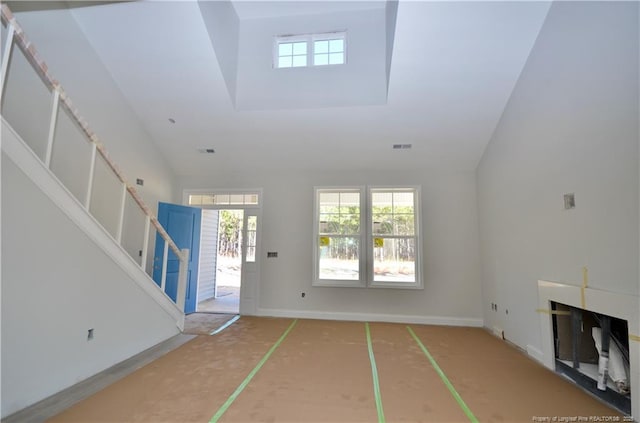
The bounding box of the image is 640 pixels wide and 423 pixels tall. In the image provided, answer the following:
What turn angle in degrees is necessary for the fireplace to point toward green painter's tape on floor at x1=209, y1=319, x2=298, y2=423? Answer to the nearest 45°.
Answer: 0° — it already faces it

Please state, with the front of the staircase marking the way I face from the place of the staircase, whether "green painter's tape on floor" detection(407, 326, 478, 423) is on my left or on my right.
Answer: on my right

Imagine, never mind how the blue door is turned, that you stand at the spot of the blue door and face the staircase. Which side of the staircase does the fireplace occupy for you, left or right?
left

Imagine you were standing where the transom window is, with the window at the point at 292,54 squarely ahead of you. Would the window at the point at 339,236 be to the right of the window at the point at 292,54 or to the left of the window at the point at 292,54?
left

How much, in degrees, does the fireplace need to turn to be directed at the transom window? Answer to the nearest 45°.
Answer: approximately 45° to its right

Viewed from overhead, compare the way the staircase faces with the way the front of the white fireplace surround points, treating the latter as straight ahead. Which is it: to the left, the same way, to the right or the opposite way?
to the right

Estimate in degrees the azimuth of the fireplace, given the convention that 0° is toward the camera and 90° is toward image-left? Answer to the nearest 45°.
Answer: approximately 45°

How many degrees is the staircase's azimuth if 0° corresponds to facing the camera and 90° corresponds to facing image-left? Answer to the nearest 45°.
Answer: approximately 225°

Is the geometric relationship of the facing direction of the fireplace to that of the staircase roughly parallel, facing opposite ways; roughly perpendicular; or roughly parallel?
roughly perpendicular

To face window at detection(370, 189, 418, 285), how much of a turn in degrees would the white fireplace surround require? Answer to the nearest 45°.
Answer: approximately 90° to its right
